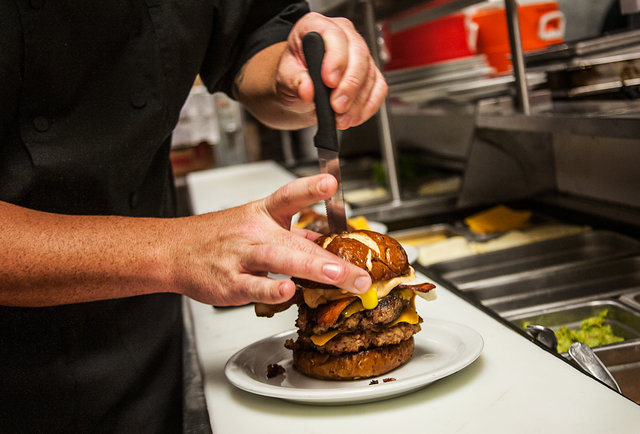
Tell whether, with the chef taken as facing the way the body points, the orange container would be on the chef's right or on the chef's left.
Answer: on the chef's left

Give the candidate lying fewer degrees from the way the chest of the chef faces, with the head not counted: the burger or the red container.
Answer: the burger

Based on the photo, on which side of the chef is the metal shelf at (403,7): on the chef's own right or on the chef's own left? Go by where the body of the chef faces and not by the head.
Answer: on the chef's own left

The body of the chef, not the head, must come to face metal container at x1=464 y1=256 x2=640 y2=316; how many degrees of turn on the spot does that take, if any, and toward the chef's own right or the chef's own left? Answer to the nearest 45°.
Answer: approximately 45° to the chef's own left

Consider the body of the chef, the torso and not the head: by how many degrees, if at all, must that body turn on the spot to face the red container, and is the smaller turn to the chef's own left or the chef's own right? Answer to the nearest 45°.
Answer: approximately 90° to the chef's own left

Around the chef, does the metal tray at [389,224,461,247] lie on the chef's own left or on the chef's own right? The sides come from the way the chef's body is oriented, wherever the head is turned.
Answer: on the chef's own left

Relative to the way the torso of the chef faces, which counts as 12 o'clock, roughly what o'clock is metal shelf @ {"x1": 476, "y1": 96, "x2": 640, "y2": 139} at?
The metal shelf is roughly at 10 o'clock from the chef.

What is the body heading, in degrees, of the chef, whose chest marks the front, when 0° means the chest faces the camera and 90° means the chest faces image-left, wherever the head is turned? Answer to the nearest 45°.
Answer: approximately 315°

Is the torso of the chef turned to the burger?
yes
